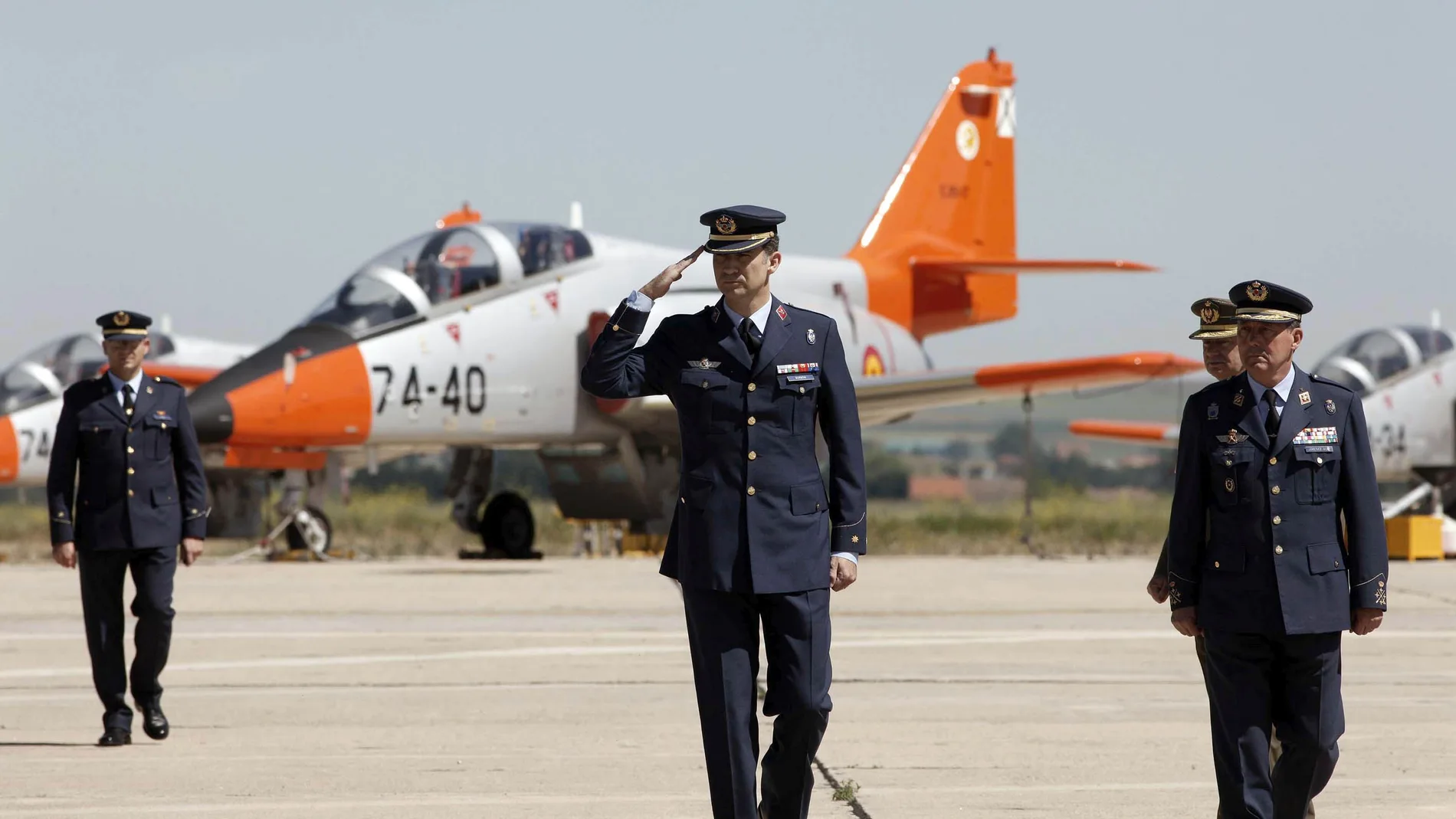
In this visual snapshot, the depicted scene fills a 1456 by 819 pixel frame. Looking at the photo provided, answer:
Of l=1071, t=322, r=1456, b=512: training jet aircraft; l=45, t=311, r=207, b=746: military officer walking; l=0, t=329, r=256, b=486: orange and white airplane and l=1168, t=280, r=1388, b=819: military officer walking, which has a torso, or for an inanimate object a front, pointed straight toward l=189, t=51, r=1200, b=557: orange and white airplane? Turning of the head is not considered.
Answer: the training jet aircraft

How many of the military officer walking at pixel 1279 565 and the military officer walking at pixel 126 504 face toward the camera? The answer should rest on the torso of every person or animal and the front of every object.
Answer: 2

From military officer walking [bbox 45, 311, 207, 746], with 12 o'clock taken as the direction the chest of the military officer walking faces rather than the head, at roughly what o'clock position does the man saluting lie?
The man saluting is roughly at 11 o'clock from the military officer walking.

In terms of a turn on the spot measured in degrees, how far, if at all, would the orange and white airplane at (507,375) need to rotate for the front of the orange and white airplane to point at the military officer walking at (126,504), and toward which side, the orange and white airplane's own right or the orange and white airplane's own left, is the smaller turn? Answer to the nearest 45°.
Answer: approximately 45° to the orange and white airplane's own left

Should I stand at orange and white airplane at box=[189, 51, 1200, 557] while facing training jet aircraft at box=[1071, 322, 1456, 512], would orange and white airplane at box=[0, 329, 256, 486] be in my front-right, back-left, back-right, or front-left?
back-left

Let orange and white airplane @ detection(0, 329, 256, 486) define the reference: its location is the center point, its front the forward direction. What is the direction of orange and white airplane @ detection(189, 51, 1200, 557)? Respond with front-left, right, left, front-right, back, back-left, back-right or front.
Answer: left

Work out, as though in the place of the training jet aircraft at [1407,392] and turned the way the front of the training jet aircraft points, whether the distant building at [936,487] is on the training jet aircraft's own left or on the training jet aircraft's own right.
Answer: on the training jet aircraft's own right

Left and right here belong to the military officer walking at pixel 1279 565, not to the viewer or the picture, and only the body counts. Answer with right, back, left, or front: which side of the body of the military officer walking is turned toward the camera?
front

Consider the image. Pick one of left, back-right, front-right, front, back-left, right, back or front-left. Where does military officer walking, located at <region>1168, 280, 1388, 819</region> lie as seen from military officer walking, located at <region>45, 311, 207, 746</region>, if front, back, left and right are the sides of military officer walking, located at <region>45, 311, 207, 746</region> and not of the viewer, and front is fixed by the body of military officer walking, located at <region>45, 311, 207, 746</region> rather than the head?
front-left

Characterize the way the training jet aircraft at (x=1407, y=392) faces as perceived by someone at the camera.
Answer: facing the viewer and to the left of the viewer

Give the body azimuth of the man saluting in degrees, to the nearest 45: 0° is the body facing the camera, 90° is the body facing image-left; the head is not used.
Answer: approximately 0°

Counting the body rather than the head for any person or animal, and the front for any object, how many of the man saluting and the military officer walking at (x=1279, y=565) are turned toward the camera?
2

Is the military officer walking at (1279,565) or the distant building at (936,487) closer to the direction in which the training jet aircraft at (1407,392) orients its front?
the military officer walking

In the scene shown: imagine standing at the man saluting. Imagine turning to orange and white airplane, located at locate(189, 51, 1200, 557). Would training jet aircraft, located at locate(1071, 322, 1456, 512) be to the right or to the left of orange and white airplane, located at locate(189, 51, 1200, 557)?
right

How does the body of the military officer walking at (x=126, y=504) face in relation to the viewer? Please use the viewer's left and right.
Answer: facing the viewer

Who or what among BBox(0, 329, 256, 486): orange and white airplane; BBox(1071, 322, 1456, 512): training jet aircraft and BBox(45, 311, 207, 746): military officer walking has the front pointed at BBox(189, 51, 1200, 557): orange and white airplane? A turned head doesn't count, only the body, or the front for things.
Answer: the training jet aircraft

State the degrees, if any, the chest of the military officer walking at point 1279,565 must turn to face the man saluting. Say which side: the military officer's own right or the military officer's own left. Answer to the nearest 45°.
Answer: approximately 90° to the military officer's own right
